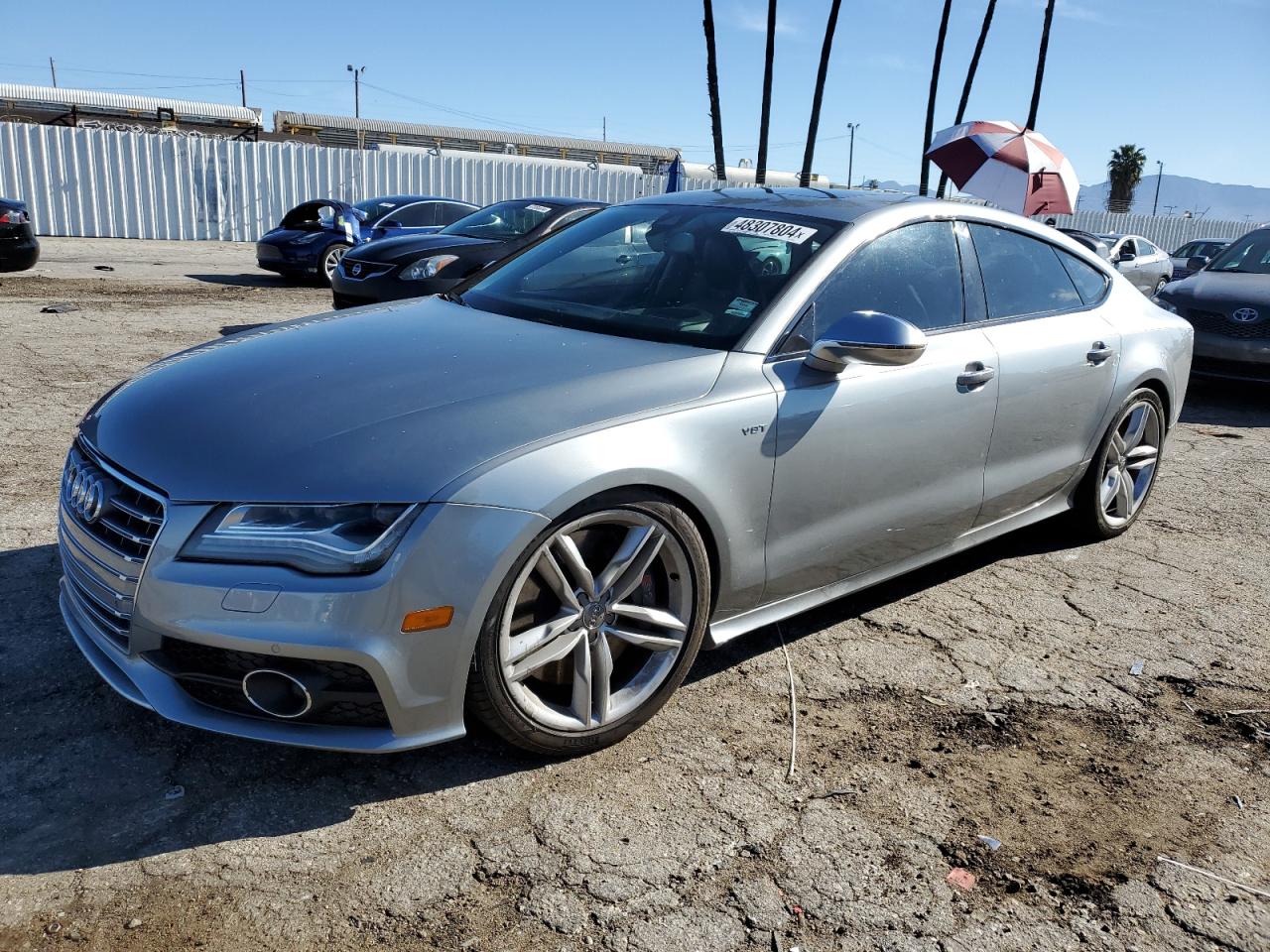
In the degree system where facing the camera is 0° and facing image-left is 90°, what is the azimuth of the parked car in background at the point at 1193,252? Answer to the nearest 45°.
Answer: approximately 45°

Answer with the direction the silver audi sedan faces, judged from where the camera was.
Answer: facing the viewer and to the left of the viewer

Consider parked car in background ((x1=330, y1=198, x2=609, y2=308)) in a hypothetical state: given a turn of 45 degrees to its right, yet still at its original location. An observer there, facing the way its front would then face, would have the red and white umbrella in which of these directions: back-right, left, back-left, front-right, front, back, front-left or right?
back-right

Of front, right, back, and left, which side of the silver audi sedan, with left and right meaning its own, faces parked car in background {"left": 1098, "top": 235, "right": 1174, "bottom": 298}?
back

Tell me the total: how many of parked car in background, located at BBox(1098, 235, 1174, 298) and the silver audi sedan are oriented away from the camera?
0

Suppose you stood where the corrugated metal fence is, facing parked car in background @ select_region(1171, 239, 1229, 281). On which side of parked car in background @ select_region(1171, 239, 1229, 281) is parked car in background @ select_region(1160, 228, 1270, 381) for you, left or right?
right

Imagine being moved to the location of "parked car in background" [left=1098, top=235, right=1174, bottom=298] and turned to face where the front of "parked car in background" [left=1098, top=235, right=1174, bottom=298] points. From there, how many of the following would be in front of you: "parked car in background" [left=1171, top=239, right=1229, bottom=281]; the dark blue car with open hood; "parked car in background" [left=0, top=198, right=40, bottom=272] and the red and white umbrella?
3

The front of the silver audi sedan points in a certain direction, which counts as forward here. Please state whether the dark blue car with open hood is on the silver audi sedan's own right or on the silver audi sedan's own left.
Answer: on the silver audi sedan's own right

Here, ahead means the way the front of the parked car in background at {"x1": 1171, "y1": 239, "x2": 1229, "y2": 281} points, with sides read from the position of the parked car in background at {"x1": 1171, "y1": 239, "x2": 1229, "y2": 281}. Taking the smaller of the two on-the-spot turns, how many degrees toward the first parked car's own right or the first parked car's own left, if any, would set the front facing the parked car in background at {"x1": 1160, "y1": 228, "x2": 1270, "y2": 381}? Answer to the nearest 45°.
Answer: approximately 45° to the first parked car's own left

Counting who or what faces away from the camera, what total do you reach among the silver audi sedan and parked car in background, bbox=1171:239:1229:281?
0

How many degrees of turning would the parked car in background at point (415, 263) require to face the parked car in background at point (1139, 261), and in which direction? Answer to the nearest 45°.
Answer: approximately 180°

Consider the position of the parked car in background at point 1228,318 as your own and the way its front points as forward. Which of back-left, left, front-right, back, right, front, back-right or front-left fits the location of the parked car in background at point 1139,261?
back-right

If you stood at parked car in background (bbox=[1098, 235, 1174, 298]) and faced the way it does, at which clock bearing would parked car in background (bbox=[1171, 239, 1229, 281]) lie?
parked car in background (bbox=[1171, 239, 1229, 281]) is roughly at 5 o'clock from parked car in background (bbox=[1098, 235, 1174, 298]).

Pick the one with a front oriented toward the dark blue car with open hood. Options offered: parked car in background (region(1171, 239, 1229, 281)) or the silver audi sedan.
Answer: the parked car in background

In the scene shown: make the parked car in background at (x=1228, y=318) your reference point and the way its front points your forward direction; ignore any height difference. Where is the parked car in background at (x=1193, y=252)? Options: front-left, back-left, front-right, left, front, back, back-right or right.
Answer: back-right

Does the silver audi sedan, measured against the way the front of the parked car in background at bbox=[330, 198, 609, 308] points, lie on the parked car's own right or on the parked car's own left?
on the parked car's own left

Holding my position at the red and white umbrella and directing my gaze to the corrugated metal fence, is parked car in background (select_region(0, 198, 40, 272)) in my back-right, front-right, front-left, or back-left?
front-left
